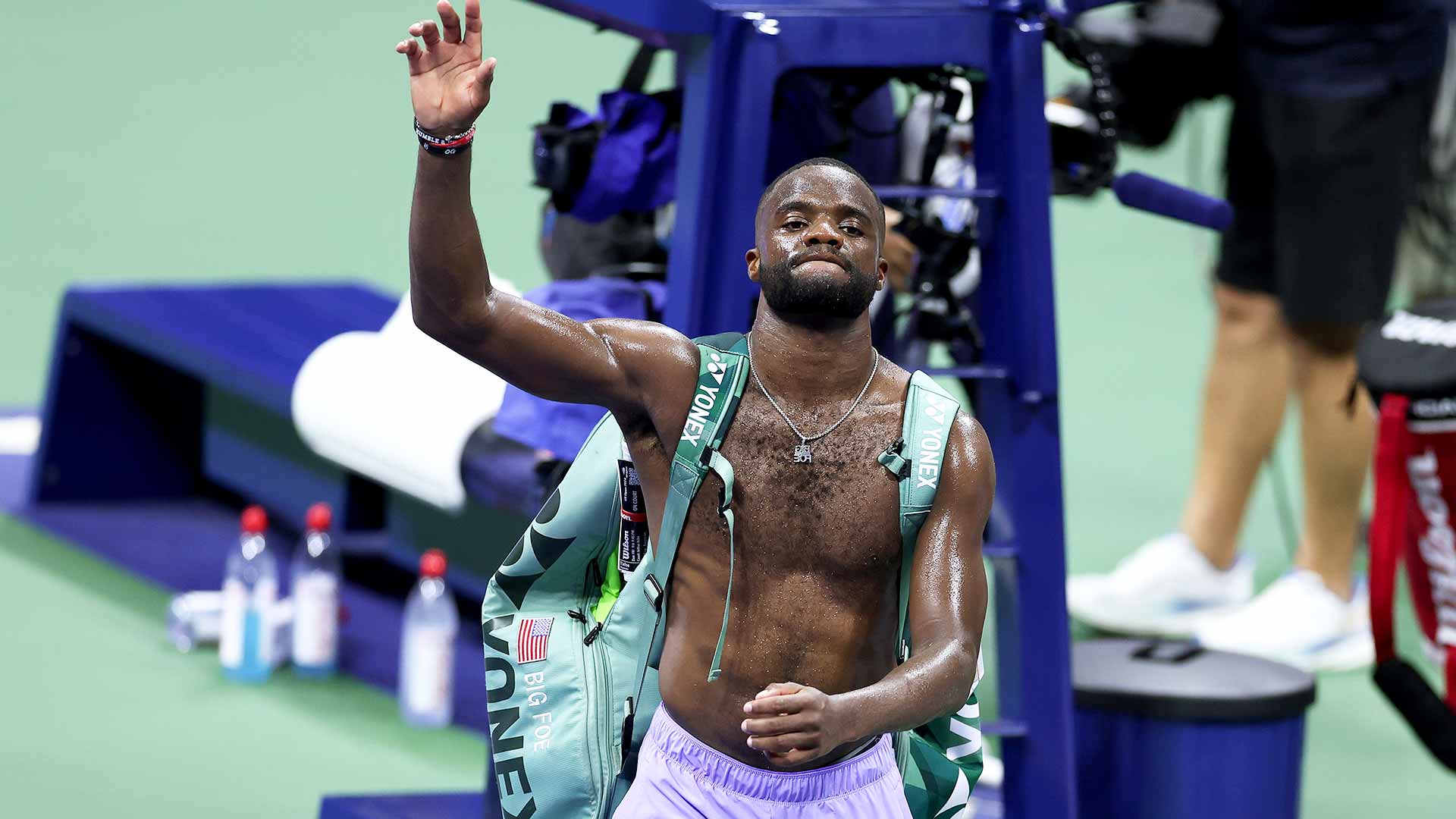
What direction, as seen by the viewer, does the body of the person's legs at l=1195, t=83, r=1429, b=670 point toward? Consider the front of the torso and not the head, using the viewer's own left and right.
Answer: facing to the left of the viewer

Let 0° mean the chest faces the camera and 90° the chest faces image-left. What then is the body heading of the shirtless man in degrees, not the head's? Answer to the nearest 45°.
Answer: approximately 0°

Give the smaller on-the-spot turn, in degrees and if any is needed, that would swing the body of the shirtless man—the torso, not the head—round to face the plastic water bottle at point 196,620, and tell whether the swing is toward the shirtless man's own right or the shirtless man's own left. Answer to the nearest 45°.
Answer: approximately 135° to the shirtless man's own right

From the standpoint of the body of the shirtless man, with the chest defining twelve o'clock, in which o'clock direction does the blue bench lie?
The blue bench is roughly at 5 o'clock from the shirtless man.

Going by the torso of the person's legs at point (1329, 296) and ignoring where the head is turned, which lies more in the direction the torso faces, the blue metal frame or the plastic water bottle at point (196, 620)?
the plastic water bottle

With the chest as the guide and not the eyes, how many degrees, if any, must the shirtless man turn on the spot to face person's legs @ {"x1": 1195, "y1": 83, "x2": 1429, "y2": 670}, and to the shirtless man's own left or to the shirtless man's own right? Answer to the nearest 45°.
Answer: approximately 135° to the shirtless man's own left

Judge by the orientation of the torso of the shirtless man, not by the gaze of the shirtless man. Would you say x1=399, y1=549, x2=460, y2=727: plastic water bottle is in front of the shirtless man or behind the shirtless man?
behind

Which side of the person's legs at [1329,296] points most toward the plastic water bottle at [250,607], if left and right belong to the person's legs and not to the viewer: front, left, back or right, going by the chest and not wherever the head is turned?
front
